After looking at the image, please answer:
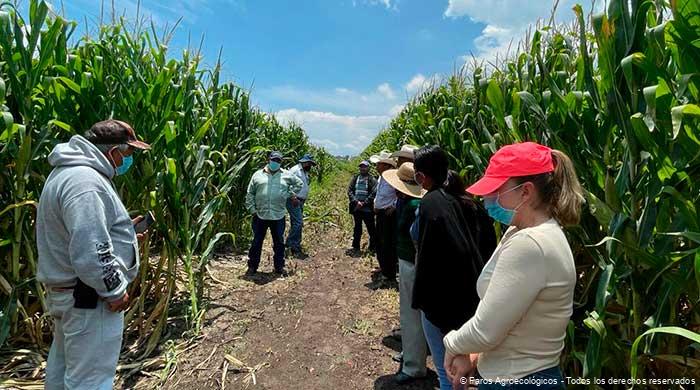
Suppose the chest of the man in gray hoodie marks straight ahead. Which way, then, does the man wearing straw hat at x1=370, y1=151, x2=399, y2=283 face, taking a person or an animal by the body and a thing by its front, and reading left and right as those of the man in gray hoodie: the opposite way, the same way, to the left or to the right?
the opposite way

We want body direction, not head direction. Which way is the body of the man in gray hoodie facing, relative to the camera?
to the viewer's right

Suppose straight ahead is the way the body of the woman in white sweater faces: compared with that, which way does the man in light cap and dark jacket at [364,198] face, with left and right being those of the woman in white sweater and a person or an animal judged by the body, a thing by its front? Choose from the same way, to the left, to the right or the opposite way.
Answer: to the left

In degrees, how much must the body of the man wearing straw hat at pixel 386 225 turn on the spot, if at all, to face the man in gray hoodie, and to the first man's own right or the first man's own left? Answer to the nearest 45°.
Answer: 0° — they already face them

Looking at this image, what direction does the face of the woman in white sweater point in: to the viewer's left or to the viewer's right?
to the viewer's left

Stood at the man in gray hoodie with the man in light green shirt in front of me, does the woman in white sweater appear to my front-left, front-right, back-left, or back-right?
back-right

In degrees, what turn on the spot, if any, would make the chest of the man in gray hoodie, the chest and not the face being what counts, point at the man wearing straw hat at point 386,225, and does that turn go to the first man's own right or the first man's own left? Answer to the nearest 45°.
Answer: approximately 45° to the first man's own left

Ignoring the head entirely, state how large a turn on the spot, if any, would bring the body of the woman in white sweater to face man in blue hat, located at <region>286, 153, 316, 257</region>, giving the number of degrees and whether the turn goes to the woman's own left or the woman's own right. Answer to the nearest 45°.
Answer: approximately 45° to the woman's own right

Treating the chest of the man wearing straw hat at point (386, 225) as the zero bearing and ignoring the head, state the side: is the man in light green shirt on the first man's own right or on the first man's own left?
on the first man's own right

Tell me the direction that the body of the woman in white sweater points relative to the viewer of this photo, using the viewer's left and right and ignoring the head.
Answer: facing to the left of the viewer

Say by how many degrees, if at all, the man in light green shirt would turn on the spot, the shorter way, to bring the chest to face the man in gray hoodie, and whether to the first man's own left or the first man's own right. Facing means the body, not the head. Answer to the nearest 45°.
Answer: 0° — they already face them

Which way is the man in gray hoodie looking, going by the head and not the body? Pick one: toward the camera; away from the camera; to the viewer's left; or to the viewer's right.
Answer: to the viewer's right
